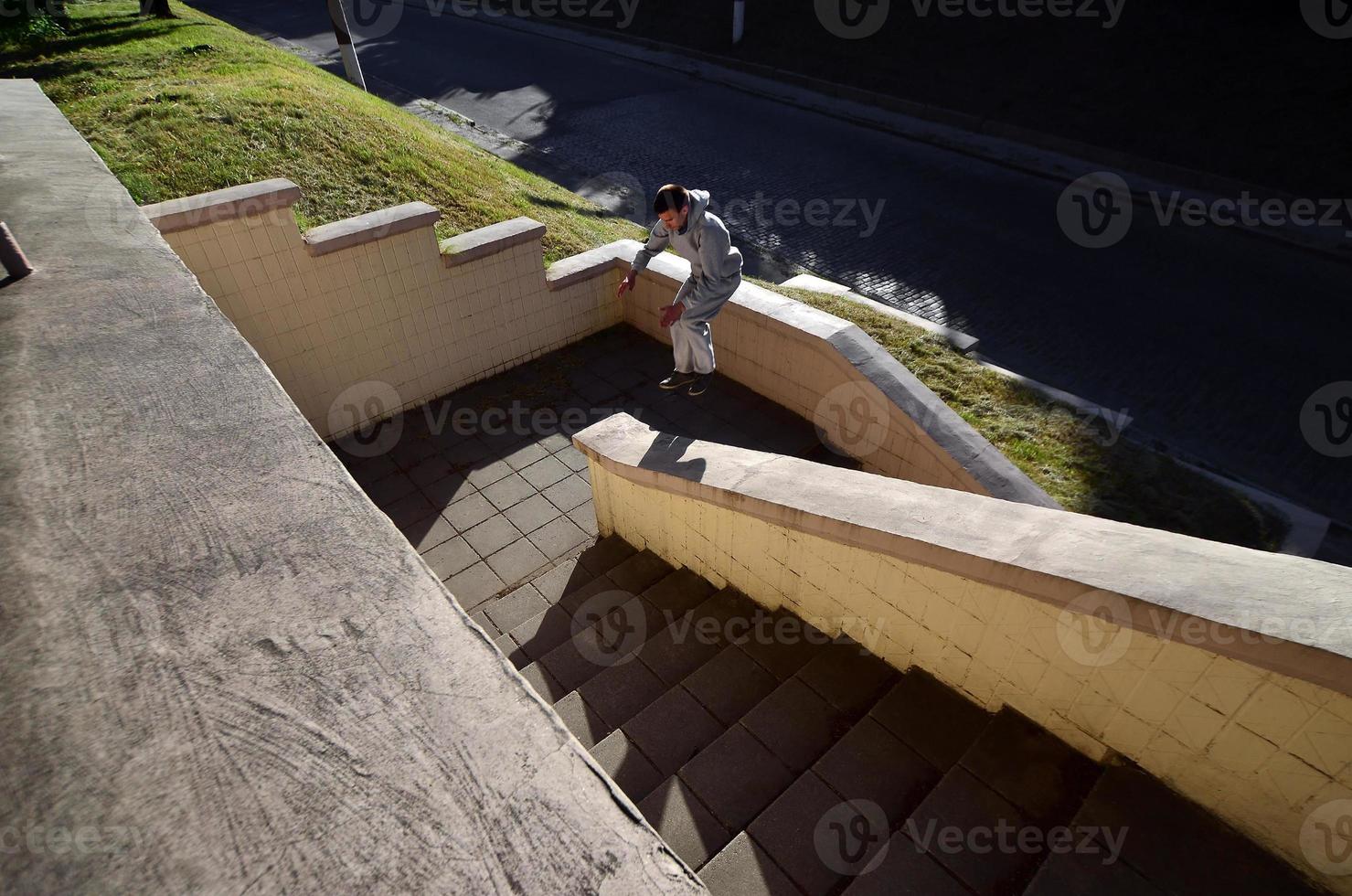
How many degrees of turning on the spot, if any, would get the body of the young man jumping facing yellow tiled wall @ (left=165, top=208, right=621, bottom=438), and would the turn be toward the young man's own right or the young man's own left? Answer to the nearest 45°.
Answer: approximately 45° to the young man's own right

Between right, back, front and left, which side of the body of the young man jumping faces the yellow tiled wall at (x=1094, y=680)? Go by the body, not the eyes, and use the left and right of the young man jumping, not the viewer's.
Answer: left

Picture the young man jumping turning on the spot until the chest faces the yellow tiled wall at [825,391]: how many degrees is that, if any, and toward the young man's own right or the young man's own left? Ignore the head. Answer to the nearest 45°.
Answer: approximately 135° to the young man's own left

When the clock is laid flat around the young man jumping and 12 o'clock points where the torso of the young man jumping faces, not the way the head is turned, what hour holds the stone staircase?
The stone staircase is roughly at 10 o'clock from the young man jumping.

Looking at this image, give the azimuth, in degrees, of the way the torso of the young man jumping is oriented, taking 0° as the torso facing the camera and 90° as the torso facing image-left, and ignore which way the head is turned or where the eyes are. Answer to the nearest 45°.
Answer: approximately 45°

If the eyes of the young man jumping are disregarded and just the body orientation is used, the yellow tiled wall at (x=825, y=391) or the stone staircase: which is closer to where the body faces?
the stone staircase
